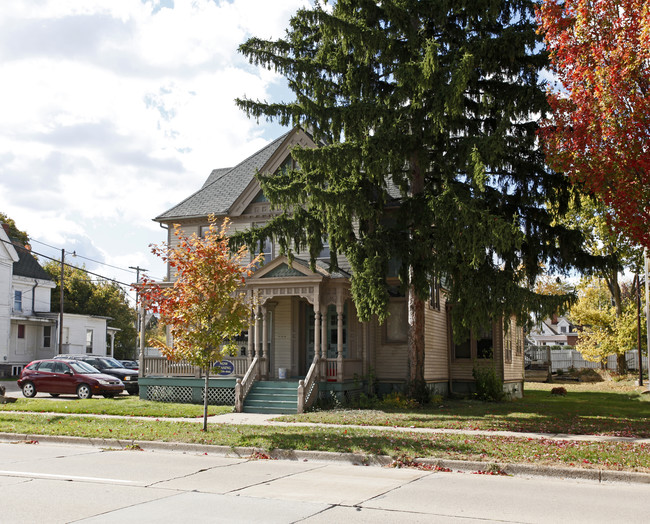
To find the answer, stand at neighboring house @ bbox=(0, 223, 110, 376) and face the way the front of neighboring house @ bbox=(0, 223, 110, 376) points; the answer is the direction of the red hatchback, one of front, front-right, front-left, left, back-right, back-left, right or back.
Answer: front-left

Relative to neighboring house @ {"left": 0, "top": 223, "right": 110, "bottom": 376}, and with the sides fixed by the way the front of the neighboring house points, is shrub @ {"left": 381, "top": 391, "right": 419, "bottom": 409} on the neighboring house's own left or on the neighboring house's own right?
on the neighboring house's own left

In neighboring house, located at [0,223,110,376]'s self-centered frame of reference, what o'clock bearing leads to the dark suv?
The dark suv is roughly at 10 o'clock from the neighboring house.

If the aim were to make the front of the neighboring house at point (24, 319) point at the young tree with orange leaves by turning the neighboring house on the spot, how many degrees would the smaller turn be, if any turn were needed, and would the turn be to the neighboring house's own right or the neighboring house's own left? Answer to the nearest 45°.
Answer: approximately 45° to the neighboring house's own left

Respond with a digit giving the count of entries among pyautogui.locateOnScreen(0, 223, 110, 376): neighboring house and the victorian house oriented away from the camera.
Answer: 0

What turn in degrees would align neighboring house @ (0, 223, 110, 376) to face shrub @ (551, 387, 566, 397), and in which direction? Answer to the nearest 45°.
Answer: approximately 90° to its left

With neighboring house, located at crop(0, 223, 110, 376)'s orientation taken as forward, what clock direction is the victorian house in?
The victorian house is roughly at 10 o'clock from the neighboring house.

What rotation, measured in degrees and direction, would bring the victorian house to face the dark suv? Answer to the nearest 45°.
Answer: approximately 90° to its right

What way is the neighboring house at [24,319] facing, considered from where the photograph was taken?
facing the viewer and to the left of the viewer

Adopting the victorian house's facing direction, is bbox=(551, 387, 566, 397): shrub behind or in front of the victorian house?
behind

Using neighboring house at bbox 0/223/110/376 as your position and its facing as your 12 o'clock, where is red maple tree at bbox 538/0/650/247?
The red maple tree is roughly at 10 o'clock from the neighboring house.

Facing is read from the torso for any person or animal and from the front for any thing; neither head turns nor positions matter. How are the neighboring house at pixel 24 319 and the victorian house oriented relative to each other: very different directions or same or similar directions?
same or similar directions

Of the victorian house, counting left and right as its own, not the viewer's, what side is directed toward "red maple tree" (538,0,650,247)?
left
